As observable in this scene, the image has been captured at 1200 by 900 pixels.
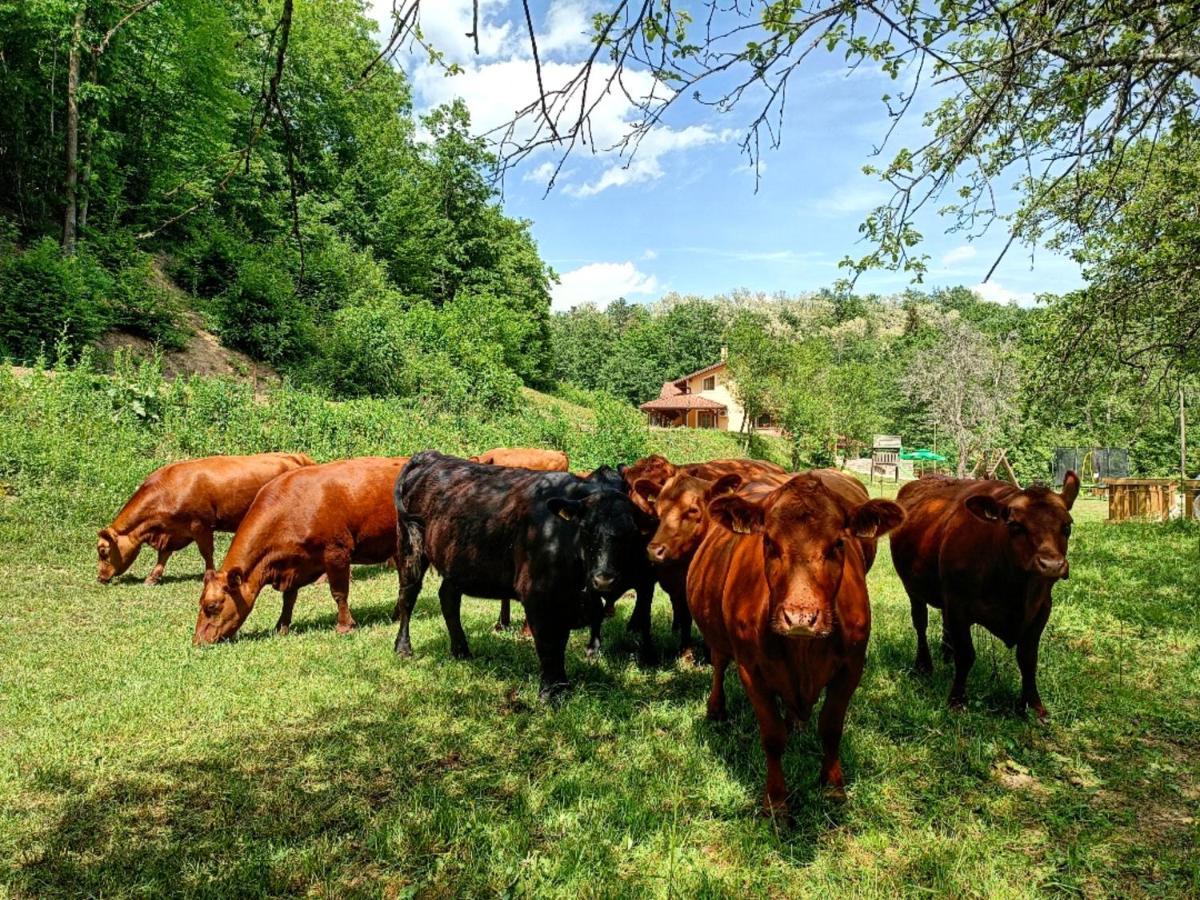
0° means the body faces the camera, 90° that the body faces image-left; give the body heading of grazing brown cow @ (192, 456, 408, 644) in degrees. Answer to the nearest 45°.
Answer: approximately 90°

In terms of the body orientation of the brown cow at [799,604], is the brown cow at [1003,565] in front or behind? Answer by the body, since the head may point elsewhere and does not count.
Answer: behind

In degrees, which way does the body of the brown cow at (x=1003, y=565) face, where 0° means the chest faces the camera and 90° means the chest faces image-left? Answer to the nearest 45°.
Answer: approximately 315°

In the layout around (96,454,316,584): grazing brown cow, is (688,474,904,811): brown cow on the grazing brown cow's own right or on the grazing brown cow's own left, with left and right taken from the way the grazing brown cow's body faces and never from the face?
on the grazing brown cow's own left

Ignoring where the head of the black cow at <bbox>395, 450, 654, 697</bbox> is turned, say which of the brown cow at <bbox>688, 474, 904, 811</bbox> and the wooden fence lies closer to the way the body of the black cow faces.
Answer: the brown cow

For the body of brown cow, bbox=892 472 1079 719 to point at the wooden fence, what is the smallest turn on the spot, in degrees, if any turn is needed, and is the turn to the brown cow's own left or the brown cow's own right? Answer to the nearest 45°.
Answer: approximately 135° to the brown cow's own left

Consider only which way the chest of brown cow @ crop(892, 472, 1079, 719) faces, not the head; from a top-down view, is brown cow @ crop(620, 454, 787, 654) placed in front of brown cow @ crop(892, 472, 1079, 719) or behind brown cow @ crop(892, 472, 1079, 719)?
behind

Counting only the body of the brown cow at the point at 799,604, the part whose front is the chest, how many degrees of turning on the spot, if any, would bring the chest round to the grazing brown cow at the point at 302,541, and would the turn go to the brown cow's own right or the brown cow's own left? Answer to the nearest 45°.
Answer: approximately 135° to the brown cow's own right

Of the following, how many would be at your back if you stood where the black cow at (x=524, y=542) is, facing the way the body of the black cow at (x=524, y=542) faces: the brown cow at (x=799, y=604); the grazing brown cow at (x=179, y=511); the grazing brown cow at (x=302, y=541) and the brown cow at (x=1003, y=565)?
2
